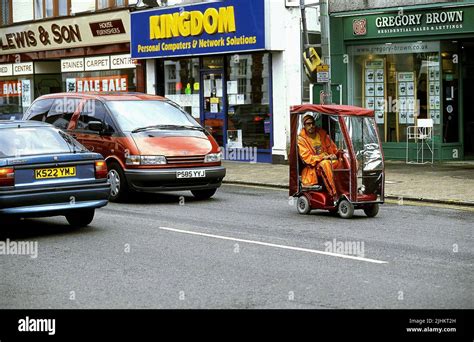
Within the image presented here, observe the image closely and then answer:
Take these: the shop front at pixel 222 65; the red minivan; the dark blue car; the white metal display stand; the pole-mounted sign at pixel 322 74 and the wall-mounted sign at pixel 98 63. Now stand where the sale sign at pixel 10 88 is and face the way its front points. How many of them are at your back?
0

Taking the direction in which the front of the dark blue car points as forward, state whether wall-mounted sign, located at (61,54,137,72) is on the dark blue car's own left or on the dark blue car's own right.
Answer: on the dark blue car's own right

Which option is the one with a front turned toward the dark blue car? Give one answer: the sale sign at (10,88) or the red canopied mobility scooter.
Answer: the sale sign

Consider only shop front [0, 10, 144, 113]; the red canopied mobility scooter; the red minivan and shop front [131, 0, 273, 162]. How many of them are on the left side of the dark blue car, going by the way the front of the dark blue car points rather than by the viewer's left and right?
0

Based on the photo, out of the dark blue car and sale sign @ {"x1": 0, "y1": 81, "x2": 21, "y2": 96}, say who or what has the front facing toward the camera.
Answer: the sale sign

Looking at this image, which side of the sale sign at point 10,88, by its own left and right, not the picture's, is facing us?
front

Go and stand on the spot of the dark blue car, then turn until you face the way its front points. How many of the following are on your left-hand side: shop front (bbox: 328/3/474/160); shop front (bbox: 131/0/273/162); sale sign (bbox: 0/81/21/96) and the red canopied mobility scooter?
0

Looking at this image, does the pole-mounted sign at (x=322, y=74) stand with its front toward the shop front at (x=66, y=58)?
no

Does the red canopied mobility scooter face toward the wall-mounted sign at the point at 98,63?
no

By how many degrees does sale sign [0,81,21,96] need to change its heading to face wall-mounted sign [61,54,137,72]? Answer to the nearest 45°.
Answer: approximately 45° to its left

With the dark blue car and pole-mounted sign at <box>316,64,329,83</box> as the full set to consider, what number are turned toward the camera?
1

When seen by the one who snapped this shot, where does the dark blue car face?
facing away from the viewer and to the left of the viewer

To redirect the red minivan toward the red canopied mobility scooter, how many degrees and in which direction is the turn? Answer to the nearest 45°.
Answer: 0° — it already faces it

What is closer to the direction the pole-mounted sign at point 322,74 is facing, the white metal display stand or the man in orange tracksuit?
the man in orange tracksuit

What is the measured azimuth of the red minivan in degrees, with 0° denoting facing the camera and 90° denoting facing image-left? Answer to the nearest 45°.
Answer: approximately 315°

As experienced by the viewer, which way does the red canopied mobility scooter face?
facing the viewer and to the right of the viewer

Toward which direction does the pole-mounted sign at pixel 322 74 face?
toward the camera

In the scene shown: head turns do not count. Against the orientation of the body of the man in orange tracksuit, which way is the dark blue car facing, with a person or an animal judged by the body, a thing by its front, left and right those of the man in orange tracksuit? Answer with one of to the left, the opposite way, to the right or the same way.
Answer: the opposite way

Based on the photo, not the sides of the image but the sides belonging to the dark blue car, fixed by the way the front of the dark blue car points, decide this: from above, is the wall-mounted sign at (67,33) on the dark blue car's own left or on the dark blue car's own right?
on the dark blue car's own right

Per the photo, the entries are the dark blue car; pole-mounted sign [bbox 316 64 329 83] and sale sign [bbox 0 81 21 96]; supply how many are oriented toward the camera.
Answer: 2
